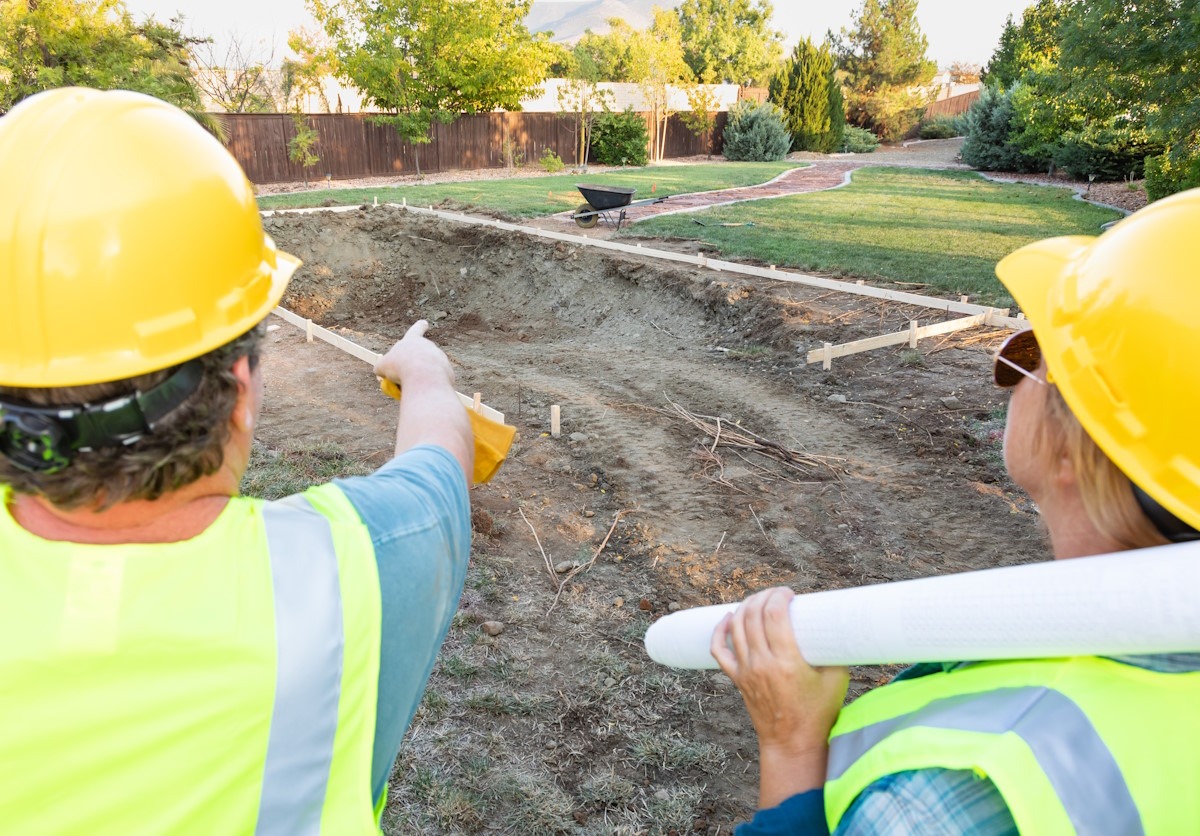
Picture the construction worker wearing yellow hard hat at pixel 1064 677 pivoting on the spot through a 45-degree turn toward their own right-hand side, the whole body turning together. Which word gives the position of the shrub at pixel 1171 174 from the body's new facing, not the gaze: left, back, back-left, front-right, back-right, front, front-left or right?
front

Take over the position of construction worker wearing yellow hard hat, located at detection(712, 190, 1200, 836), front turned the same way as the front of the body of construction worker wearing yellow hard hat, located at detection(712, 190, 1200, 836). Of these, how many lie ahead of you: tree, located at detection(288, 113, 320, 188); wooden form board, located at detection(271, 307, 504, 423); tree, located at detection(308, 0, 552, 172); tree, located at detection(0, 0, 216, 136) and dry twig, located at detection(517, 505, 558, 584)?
5

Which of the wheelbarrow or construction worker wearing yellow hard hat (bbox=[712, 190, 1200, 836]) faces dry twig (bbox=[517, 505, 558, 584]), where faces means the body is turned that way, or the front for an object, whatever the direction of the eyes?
the construction worker wearing yellow hard hat

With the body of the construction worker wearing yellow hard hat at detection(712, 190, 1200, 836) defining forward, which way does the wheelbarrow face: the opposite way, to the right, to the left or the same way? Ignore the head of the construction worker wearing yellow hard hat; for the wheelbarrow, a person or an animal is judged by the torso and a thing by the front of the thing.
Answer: to the left

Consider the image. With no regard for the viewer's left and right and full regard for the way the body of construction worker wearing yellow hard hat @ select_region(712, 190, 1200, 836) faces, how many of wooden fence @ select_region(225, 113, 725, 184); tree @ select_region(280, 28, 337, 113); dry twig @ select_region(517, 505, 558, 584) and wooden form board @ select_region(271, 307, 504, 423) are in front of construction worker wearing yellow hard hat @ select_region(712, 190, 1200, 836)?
4

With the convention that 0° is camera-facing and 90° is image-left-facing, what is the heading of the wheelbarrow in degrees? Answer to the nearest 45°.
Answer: approximately 90°

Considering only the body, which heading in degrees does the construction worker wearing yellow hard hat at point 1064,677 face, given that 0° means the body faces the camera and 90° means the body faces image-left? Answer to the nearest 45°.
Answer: approximately 135°

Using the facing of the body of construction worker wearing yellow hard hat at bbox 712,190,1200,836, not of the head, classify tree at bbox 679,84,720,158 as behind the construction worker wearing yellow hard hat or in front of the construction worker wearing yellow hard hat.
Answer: in front

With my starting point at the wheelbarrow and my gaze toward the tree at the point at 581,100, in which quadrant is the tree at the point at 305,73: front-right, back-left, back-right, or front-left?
front-left

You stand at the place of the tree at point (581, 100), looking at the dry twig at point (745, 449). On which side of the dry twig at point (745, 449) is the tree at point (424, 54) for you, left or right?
right

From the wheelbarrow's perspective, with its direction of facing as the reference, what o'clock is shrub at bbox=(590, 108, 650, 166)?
The shrub is roughly at 3 o'clock from the wheelbarrow.

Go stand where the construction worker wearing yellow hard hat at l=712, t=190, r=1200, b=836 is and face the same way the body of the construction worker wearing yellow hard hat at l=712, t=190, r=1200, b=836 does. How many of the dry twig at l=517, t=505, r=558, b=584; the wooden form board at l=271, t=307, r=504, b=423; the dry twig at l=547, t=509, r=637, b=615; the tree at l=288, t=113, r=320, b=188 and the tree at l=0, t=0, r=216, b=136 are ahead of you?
5

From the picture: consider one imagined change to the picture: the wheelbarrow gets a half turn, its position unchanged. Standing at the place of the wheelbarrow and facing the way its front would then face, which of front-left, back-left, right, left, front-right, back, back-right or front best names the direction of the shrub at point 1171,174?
front

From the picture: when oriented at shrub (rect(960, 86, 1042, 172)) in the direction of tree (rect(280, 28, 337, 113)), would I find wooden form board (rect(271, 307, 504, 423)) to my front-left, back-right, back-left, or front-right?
front-left

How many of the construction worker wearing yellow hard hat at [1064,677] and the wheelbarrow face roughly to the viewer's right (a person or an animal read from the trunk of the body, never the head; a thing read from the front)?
0

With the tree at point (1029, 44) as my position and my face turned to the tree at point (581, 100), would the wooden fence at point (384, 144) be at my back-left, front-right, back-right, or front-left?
front-left

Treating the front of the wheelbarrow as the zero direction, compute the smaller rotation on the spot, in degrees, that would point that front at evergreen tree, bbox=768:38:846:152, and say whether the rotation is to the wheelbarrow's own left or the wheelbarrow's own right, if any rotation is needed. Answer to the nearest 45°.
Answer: approximately 90° to the wheelbarrow's own right

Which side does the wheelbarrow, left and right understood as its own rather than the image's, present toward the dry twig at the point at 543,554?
left
